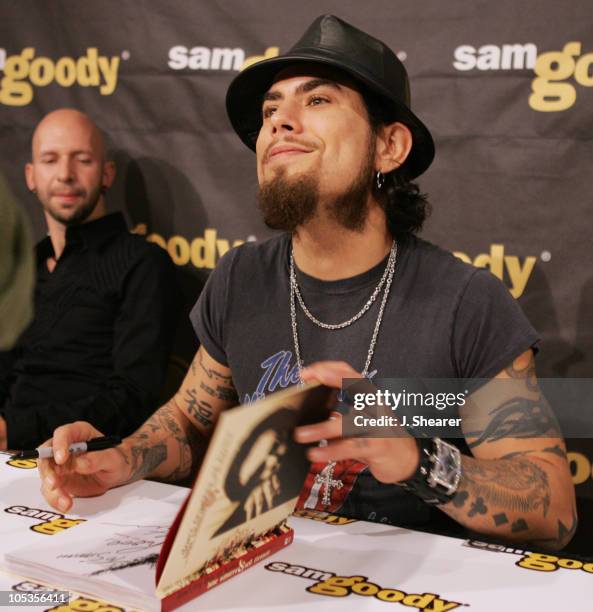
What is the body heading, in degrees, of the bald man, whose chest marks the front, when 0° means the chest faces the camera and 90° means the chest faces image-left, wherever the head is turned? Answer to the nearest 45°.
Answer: approximately 45°

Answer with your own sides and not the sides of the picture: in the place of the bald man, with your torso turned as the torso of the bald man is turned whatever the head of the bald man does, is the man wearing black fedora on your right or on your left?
on your left
